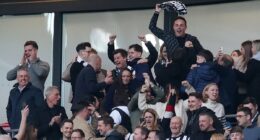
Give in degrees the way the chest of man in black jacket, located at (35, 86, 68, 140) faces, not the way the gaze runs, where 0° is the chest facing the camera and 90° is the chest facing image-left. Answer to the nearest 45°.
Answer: approximately 315°

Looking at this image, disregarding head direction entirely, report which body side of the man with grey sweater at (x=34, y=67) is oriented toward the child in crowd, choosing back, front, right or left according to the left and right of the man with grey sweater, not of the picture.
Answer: left

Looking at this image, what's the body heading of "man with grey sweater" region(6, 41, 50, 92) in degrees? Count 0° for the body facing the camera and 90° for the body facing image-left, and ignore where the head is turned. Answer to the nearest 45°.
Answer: approximately 45°

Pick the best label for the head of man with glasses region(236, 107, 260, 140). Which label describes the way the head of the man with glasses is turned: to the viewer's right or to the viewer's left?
to the viewer's left

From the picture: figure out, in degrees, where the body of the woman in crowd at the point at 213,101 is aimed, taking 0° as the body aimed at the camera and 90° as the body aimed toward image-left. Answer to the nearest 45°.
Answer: approximately 315°

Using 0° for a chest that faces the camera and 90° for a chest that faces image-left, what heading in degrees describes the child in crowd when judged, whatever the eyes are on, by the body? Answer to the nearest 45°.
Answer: approximately 45°

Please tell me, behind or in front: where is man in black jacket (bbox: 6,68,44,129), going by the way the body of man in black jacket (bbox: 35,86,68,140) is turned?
behind

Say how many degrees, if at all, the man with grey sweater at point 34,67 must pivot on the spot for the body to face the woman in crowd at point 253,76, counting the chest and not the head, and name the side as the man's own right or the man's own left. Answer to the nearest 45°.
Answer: approximately 90° to the man's own left
